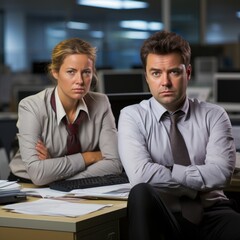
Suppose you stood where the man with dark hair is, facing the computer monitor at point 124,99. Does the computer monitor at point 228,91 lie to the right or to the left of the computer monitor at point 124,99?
right

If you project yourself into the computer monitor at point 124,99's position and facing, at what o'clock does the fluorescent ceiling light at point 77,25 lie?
The fluorescent ceiling light is roughly at 6 o'clock from the computer monitor.

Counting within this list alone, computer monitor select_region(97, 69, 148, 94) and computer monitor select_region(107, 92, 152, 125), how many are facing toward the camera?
2

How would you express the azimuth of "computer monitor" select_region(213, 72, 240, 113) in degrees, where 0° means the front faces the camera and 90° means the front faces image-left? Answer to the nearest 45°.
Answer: approximately 0°

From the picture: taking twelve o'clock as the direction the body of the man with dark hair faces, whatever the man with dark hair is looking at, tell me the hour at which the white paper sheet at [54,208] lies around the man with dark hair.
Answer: The white paper sheet is roughly at 2 o'clock from the man with dark hair.

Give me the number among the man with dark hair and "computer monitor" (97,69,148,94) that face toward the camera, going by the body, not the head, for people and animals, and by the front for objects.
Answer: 2

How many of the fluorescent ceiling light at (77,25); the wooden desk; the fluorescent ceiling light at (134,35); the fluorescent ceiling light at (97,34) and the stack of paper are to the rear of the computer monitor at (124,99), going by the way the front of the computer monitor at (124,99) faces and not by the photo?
3

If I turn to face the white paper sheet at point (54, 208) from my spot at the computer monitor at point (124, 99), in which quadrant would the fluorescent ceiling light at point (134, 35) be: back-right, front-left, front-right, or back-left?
back-right
